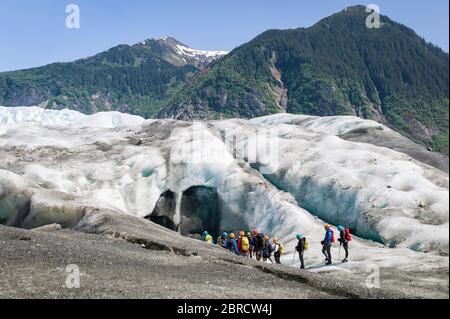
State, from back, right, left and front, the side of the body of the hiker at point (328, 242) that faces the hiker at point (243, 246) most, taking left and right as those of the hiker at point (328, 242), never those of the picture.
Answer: front

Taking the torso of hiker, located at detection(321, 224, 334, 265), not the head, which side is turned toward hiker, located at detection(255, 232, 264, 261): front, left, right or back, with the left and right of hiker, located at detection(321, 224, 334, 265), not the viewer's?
front

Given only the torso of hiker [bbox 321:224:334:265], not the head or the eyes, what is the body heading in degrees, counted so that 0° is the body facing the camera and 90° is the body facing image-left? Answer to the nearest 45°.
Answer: approximately 90°
